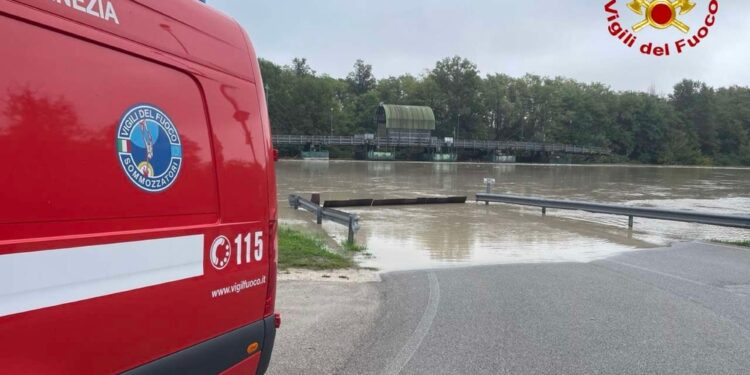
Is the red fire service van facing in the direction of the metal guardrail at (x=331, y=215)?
no

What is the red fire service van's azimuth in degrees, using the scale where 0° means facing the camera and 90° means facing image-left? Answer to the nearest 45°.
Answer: approximately 45°

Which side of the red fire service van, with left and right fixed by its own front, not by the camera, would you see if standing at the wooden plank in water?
back

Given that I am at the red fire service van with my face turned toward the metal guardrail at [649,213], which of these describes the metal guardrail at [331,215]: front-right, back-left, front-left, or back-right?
front-left

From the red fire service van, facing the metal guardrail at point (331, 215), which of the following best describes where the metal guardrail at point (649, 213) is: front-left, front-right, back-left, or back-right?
front-right

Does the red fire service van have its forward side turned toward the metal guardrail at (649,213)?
no

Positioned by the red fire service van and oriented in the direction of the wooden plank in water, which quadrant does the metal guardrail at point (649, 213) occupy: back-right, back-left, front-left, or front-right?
front-right
